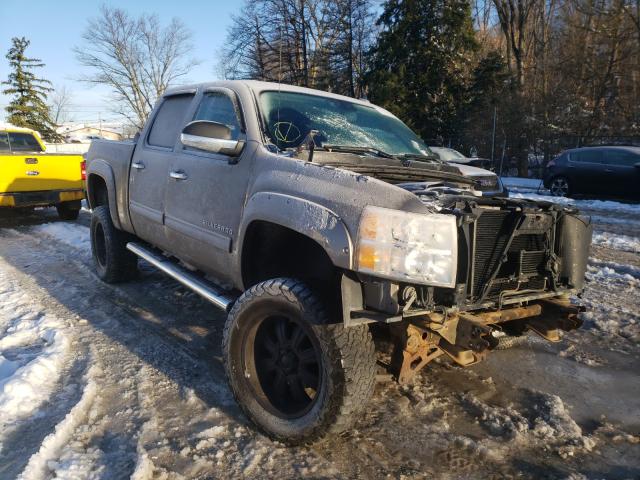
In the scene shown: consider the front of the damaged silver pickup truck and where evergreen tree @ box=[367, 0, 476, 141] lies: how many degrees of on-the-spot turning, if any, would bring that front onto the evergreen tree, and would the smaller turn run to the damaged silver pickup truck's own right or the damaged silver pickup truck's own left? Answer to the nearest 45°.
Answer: approximately 135° to the damaged silver pickup truck's own left

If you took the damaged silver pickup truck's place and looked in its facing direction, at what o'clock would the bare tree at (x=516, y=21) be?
The bare tree is roughly at 8 o'clock from the damaged silver pickup truck.

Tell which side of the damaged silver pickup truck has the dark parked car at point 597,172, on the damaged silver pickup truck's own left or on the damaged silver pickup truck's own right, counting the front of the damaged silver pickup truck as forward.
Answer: on the damaged silver pickup truck's own left

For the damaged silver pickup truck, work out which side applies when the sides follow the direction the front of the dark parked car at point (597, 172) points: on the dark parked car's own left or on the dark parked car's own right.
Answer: on the dark parked car's own right

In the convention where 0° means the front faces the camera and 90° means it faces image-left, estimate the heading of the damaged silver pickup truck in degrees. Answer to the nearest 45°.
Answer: approximately 315°
